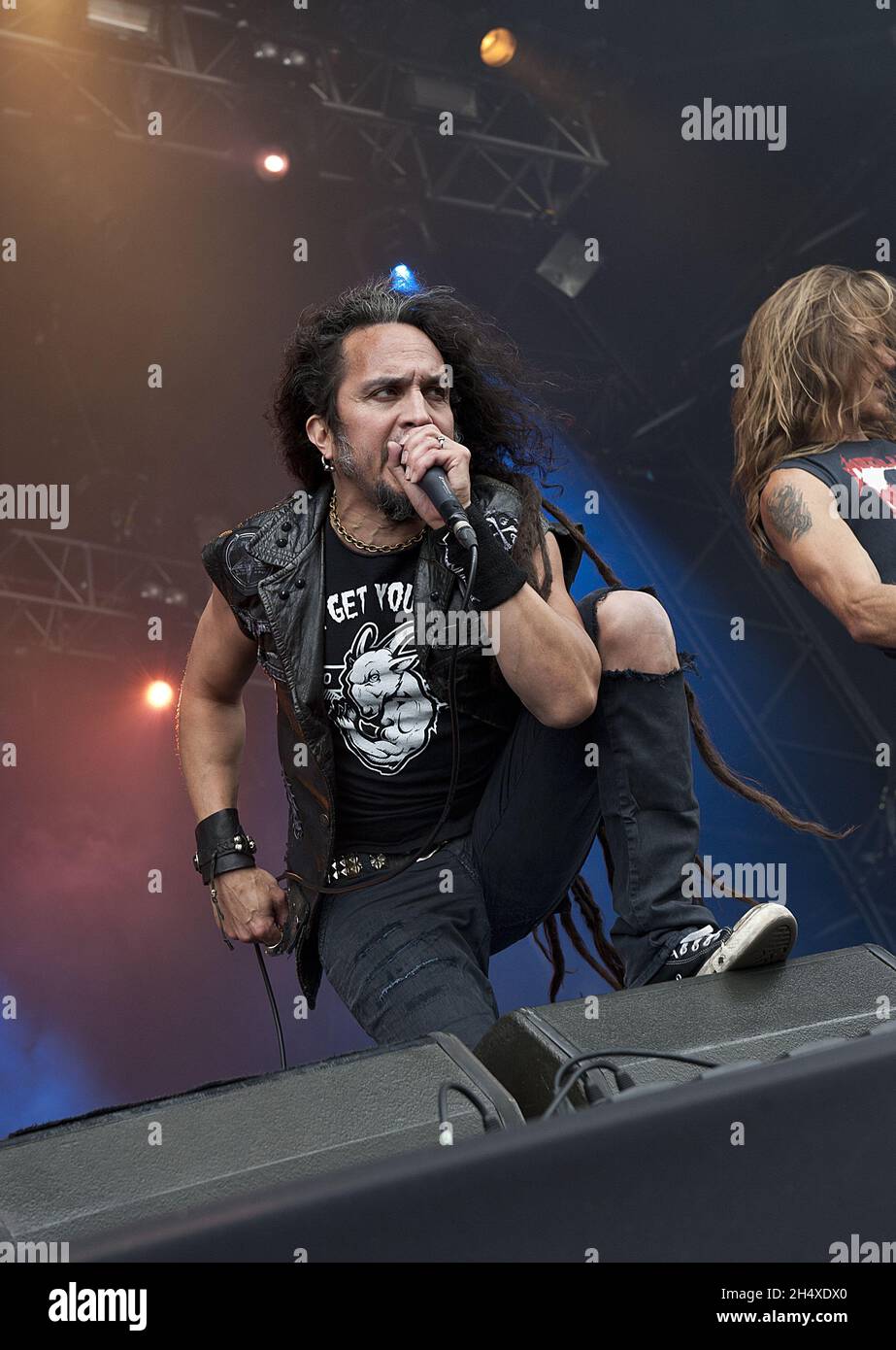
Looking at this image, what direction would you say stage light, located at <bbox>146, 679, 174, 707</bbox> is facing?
toward the camera

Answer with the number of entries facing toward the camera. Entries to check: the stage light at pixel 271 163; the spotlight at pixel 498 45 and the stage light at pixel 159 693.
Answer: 3

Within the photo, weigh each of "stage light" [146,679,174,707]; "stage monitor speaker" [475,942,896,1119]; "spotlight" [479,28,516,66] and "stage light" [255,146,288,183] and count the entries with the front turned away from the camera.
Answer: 1

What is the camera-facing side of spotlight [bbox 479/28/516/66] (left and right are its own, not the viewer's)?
front

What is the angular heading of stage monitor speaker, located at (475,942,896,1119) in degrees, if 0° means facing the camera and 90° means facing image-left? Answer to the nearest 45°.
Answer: approximately 180°

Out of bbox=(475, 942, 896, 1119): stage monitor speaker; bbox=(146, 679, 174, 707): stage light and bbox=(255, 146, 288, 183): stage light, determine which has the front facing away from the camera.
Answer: the stage monitor speaker
